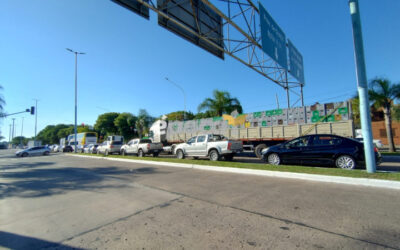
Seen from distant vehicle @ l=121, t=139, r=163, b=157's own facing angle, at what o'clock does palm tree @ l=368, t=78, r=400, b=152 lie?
The palm tree is roughly at 5 o'clock from the distant vehicle.

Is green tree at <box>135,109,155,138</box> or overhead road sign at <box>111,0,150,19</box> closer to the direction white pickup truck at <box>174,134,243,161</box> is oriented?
the green tree

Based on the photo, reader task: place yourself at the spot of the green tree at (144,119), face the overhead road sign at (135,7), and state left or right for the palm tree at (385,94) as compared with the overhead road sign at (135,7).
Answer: left

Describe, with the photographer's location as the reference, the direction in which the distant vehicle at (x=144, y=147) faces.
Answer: facing away from the viewer and to the left of the viewer

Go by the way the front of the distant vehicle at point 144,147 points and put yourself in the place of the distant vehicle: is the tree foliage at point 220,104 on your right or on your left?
on your right

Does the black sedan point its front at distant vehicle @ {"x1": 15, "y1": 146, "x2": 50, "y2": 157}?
yes

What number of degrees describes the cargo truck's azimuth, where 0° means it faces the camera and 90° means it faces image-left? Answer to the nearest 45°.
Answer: approximately 135°

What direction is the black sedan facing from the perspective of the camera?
to the viewer's left

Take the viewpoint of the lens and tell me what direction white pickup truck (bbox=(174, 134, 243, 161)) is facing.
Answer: facing away from the viewer and to the left of the viewer

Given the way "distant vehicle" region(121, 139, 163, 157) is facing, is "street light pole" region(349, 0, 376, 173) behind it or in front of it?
behind

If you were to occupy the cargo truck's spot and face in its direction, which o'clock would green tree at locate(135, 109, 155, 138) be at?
The green tree is roughly at 12 o'clock from the cargo truck.

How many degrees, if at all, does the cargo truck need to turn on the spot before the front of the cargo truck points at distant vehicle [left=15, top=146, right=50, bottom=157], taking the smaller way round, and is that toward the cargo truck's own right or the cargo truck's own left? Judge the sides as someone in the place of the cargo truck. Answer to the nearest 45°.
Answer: approximately 45° to the cargo truck's own left

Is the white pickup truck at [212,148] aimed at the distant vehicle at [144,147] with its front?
yes
